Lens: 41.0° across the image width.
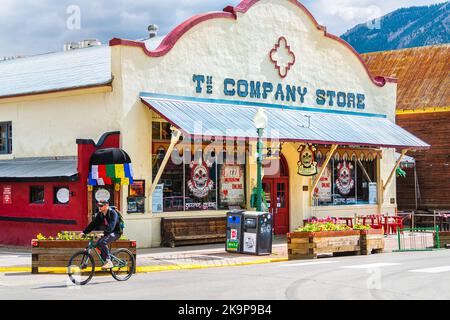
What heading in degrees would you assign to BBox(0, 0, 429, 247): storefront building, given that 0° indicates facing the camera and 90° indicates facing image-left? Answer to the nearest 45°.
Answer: approximately 315°

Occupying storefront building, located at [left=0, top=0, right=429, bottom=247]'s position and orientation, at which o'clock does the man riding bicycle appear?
The man riding bicycle is roughly at 2 o'clock from the storefront building.

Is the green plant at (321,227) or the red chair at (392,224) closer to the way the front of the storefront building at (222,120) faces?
the green plant

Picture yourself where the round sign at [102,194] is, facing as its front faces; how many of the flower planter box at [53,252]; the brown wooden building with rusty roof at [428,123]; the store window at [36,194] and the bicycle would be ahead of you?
2

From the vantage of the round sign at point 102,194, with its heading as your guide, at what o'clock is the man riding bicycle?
The man riding bicycle is roughly at 12 o'clock from the round sign.

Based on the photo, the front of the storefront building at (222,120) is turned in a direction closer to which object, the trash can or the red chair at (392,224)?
the trash can

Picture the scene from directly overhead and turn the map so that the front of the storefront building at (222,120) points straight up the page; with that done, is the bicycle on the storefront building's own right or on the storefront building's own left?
on the storefront building's own right

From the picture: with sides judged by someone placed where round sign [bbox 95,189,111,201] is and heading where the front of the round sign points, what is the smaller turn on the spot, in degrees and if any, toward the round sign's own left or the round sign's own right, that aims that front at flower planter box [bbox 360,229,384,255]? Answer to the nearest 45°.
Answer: approximately 90° to the round sign's own left

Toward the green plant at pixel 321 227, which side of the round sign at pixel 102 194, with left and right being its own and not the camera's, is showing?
left

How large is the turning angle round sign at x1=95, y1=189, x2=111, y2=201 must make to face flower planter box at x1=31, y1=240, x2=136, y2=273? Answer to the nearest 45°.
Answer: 0° — it already faces it
